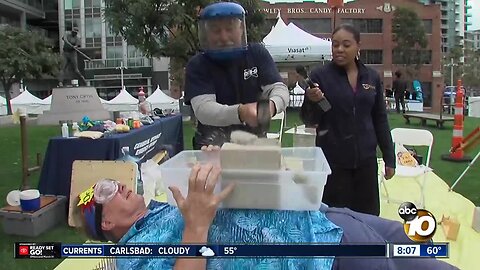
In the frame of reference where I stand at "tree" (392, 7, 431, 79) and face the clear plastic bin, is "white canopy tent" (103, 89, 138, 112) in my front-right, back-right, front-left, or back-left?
front-right

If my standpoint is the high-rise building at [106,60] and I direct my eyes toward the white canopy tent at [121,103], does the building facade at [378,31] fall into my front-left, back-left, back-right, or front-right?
front-left

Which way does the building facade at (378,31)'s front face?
toward the camera

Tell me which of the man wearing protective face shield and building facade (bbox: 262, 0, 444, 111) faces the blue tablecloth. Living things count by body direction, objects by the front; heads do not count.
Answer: the building facade

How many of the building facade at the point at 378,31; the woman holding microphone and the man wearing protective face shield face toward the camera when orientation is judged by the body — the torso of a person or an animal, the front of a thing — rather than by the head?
3

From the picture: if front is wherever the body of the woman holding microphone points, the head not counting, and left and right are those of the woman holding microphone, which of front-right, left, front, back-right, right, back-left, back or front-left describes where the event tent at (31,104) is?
back-right

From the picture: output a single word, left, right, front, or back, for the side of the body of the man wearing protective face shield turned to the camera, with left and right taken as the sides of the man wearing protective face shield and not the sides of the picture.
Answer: front

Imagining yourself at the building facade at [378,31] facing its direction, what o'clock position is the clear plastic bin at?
The clear plastic bin is roughly at 12 o'clock from the building facade.

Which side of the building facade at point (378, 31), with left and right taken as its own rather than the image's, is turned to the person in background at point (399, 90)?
front

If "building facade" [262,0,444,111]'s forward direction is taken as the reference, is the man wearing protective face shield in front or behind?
in front

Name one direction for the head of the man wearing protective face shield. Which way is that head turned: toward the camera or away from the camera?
toward the camera

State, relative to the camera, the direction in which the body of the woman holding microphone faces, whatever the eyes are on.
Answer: toward the camera

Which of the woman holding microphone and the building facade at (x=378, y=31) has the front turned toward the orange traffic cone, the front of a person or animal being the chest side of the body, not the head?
the building facade

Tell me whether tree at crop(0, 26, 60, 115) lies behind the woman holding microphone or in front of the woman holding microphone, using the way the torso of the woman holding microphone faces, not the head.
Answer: behind

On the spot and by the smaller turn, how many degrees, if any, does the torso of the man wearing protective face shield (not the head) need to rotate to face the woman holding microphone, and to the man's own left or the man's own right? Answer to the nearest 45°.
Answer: approximately 135° to the man's own left
